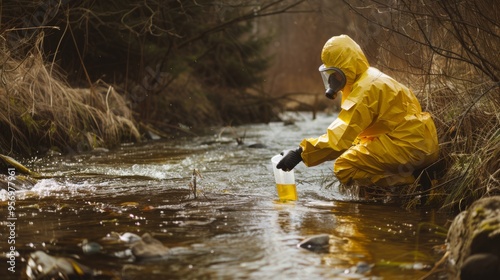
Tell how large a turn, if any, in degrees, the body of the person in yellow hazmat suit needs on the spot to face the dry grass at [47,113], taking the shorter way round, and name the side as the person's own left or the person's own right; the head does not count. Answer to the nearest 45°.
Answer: approximately 45° to the person's own right

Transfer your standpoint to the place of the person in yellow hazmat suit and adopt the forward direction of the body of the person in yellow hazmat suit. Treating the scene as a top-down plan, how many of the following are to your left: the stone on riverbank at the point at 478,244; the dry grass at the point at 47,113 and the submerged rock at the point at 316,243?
2

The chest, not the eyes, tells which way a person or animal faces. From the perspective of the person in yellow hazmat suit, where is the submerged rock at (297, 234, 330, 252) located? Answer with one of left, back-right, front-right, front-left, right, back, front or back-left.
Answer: left

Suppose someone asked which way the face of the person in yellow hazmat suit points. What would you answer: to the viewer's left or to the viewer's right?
to the viewer's left

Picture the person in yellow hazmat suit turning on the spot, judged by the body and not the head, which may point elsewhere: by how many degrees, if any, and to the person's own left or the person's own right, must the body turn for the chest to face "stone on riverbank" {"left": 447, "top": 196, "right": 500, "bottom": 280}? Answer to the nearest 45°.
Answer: approximately 90° to the person's own left

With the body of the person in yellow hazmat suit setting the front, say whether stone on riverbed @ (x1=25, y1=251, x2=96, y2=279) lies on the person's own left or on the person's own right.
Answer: on the person's own left

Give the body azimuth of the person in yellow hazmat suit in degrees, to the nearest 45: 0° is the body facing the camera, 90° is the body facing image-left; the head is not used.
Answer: approximately 90°

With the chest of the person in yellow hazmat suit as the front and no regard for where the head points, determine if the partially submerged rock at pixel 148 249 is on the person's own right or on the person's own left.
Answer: on the person's own left

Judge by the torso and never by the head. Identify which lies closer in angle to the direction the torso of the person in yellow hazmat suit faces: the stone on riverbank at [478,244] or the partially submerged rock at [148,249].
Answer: the partially submerged rock
